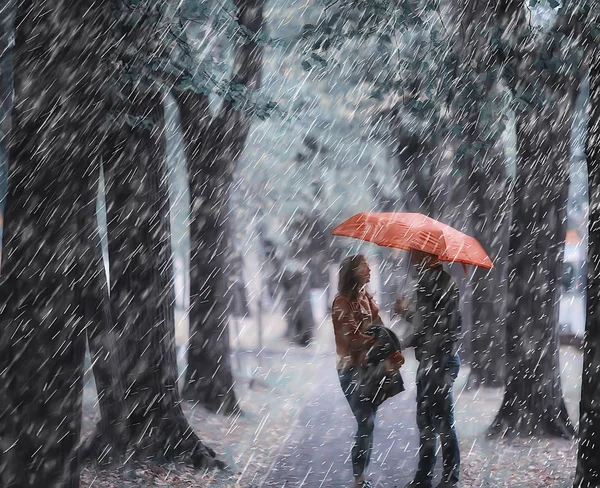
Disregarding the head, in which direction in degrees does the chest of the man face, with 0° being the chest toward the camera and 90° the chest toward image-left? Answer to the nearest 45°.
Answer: approximately 90°

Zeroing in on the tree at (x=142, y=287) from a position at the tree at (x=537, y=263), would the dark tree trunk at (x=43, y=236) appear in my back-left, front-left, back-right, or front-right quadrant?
front-left

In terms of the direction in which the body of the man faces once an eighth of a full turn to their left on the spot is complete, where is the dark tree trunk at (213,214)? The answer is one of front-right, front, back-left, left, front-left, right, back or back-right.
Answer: right

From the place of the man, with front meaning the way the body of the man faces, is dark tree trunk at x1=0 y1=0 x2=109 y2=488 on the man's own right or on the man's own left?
on the man's own left

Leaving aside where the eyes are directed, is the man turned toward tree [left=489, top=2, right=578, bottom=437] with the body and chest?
no

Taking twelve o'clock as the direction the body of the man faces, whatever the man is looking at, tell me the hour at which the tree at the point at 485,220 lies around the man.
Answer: The tree is roughly at 3 o'clock from the man.

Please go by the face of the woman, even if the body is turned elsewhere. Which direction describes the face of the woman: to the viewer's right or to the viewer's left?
to the viewer's right
